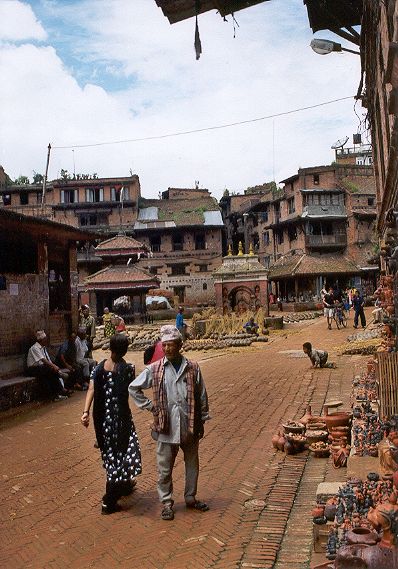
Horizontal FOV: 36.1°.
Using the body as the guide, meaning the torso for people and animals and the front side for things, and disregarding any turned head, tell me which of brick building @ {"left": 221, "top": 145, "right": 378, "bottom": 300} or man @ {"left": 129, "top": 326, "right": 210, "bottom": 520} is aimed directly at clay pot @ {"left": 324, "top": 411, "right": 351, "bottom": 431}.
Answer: the brick building

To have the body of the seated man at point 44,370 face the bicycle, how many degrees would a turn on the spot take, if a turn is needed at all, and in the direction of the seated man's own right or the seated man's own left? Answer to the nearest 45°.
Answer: approximately 45° to the seated man's own left

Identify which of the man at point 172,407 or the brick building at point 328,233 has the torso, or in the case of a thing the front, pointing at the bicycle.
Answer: the brick building

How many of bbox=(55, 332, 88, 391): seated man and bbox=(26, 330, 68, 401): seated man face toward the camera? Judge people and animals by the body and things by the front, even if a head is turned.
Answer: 0

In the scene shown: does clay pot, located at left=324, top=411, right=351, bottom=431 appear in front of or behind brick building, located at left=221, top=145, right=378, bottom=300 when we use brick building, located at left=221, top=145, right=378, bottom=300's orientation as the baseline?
in front

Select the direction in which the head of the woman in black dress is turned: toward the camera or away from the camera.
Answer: away from the camera

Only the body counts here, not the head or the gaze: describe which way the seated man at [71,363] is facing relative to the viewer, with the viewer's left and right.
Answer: facing to the right of the viewer

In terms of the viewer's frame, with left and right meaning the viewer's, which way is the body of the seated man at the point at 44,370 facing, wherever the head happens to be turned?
facing to the right of the viewer

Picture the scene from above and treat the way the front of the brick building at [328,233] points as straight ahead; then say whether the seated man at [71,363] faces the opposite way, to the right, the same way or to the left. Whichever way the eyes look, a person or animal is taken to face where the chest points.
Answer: to the left

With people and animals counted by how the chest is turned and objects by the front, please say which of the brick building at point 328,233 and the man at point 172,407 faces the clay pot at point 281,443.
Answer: the brick building

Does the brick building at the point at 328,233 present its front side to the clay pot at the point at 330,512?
yes

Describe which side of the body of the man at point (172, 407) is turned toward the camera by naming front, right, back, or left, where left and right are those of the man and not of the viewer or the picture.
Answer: front

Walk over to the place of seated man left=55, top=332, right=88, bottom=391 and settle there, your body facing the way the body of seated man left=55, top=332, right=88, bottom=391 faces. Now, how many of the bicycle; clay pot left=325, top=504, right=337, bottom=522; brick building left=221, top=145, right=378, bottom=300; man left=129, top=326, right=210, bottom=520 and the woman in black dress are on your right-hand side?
3

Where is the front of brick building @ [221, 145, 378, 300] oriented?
toward the camera

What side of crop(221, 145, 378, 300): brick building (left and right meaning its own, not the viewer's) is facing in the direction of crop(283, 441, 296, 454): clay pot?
front

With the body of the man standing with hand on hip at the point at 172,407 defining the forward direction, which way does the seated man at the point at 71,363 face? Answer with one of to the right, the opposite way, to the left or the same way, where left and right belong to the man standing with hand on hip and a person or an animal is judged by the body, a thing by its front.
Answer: to the left
